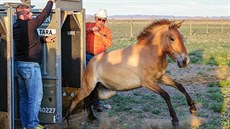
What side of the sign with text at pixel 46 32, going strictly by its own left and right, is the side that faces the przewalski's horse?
left

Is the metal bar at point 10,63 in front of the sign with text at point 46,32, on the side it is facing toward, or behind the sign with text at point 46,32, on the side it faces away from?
in front

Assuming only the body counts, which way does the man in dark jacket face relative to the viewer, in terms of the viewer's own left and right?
facing away from the viewer and to the right of the viewer

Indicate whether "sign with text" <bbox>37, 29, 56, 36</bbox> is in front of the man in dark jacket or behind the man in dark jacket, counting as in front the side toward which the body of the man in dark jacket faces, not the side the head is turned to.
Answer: in front

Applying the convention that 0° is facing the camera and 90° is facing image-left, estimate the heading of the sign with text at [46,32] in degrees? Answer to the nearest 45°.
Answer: approximately 0°

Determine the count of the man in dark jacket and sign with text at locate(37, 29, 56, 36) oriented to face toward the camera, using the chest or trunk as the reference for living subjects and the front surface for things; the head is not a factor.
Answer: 1

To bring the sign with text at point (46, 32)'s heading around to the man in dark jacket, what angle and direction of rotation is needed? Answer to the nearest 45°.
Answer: approximately 45° to its right
